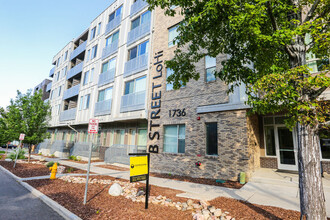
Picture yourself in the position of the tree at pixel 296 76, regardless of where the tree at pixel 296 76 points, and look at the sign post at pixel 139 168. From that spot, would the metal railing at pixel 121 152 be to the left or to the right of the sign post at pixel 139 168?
right

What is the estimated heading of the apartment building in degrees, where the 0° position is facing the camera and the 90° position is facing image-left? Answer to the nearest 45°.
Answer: approximately 45°

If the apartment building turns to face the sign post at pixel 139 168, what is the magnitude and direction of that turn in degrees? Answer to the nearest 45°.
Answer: approximately 45° to its left

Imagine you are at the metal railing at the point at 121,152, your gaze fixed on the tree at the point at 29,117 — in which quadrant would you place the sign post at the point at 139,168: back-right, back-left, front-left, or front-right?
back-left

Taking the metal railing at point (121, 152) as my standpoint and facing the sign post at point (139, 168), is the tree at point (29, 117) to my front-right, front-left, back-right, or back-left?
back-right
